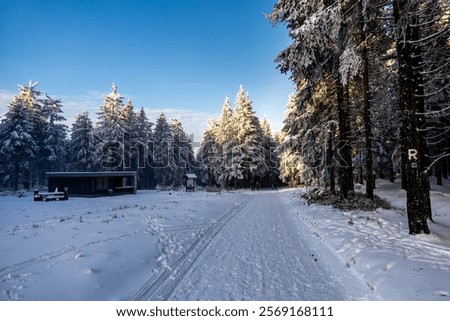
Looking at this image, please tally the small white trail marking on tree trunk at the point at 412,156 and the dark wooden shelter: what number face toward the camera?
2

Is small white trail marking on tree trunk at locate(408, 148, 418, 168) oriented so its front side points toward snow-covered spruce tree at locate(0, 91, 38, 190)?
no

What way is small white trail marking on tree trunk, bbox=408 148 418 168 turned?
toward the camera

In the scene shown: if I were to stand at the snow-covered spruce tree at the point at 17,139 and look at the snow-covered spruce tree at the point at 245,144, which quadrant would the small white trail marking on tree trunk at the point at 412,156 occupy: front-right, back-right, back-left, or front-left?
front-right

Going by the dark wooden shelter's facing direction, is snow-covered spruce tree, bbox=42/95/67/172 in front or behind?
behind

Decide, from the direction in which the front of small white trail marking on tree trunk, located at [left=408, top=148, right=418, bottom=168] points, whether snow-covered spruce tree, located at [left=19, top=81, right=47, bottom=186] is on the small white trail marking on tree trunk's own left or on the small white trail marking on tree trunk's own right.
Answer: on the small white trail marking on tree trunk's own right

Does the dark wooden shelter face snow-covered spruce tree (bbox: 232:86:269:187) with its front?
no

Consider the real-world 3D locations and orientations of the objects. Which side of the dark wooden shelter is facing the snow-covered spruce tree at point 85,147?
back

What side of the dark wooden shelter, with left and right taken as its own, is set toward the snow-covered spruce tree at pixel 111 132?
back

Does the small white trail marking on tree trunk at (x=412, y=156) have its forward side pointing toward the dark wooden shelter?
no

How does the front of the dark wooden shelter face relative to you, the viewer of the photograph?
facing the viewer

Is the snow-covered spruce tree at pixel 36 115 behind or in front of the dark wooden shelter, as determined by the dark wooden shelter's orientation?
behind

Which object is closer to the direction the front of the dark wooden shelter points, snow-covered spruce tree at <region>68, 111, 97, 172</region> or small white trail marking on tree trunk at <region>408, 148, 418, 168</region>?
the small white trail marking on tree trunk

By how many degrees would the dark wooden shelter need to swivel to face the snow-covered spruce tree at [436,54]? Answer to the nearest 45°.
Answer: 0° — it already faces it

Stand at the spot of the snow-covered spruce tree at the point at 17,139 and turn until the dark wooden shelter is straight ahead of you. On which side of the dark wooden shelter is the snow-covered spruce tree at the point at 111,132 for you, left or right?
left
